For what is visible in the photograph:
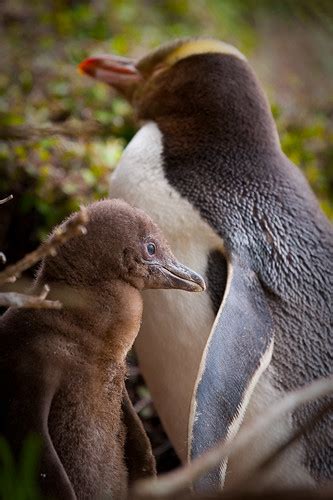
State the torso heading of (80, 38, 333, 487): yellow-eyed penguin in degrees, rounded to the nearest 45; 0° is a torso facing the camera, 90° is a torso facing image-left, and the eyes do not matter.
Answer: approximately 90°

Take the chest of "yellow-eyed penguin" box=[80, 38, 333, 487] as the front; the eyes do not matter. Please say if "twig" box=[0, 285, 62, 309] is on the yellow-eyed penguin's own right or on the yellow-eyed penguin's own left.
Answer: on the yellow-eyed penguin's own left
